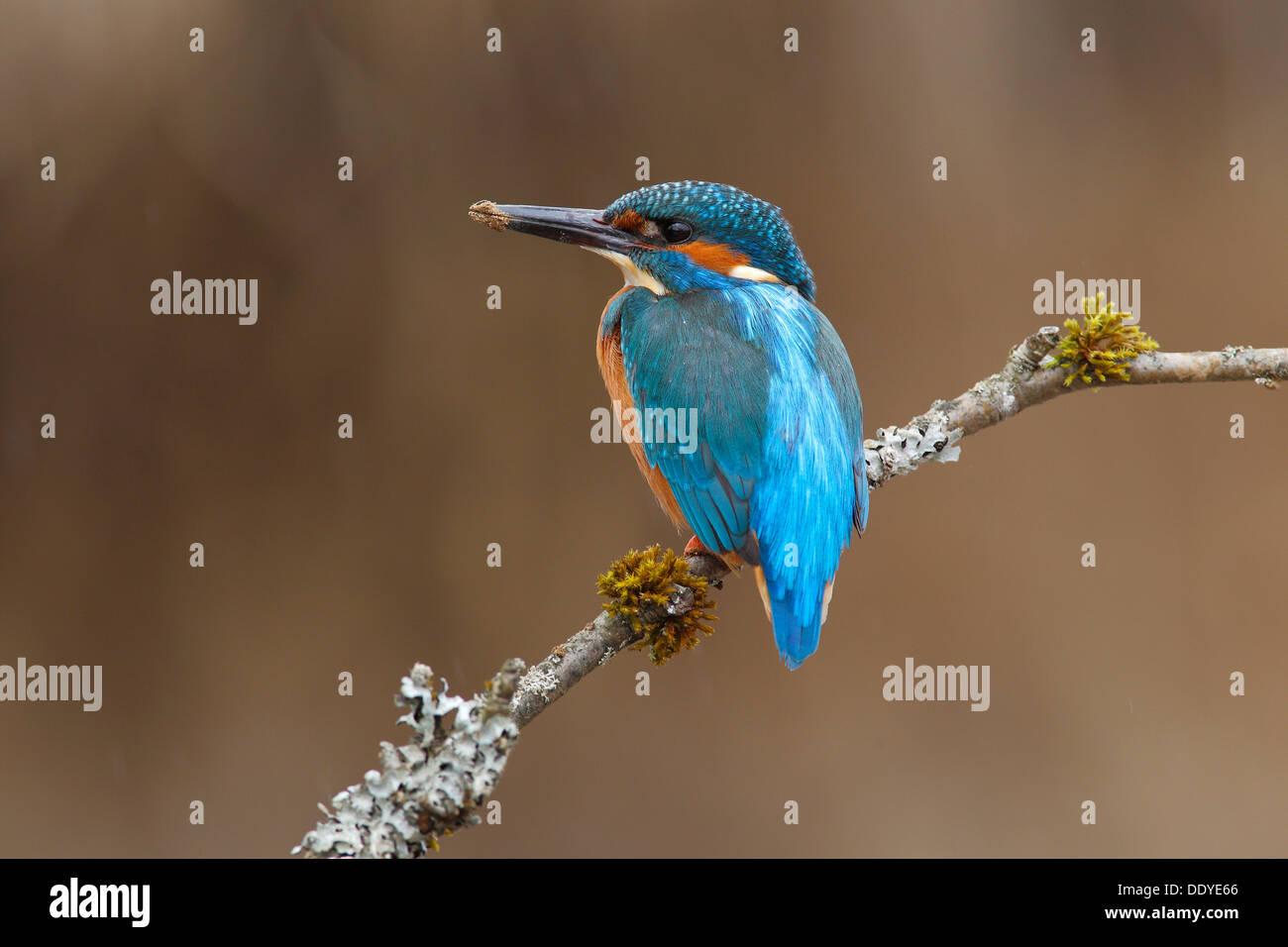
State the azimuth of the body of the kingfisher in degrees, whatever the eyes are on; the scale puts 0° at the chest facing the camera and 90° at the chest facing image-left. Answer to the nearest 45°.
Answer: approximately 135°
